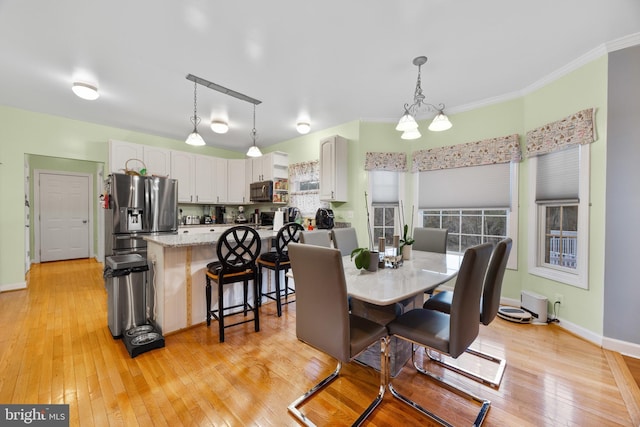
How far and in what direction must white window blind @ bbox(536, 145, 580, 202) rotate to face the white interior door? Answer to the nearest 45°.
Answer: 0° — it already faces it

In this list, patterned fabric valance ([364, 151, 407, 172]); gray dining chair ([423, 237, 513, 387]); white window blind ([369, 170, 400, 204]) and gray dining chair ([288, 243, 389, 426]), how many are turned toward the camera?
2

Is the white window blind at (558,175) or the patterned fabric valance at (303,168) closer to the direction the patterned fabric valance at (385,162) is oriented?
the white window blind

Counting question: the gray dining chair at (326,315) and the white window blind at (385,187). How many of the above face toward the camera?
1

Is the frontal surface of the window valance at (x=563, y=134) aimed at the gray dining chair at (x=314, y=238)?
yes

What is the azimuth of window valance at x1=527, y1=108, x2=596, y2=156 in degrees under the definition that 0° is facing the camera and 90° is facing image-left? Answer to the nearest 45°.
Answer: approximately 45°

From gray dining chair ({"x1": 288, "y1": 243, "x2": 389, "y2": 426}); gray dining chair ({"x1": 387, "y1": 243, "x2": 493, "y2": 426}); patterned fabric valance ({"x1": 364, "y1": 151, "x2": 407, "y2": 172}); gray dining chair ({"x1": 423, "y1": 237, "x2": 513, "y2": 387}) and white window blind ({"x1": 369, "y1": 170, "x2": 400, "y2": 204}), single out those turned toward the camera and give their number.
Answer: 2

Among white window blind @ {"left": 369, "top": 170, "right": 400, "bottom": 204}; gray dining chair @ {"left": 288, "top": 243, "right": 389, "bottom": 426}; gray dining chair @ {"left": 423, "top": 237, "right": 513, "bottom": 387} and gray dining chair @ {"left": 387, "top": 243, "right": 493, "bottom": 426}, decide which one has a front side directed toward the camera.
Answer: the white window blind

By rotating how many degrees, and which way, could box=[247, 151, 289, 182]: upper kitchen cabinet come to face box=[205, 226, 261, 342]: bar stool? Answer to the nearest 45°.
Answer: approximately 45° to its left

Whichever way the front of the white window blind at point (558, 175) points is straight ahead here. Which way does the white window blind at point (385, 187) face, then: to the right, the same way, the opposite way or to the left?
to the left

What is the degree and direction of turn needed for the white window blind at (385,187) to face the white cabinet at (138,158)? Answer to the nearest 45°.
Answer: approximately 90° to its right

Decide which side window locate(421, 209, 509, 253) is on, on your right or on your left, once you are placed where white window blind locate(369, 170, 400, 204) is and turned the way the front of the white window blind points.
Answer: on your left

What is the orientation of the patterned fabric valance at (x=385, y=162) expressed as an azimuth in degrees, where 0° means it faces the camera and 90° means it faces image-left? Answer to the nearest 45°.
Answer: approximately 0°

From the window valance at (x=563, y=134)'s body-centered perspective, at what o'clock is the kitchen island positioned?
The kitchen island is roughly at 12 o'clock from the window valance.
